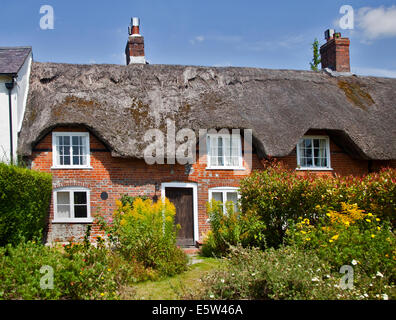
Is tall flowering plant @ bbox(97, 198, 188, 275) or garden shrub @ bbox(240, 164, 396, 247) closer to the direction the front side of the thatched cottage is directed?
the tall flowering plant

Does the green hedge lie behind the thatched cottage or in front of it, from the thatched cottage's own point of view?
in front

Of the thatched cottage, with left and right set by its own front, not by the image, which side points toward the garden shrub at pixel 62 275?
front

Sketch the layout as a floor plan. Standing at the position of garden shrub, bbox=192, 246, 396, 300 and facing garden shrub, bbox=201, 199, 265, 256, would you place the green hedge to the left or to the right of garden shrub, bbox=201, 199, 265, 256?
left

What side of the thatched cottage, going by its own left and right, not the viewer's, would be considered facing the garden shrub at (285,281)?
front

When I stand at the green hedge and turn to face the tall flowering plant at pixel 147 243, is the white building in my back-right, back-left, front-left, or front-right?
back-left

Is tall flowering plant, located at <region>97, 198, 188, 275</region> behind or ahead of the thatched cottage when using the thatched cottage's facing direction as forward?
ahead

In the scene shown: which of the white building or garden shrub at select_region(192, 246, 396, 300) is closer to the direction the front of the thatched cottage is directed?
the garden shrub

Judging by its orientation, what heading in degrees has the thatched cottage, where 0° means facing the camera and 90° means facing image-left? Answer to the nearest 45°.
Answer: approximately 0°
